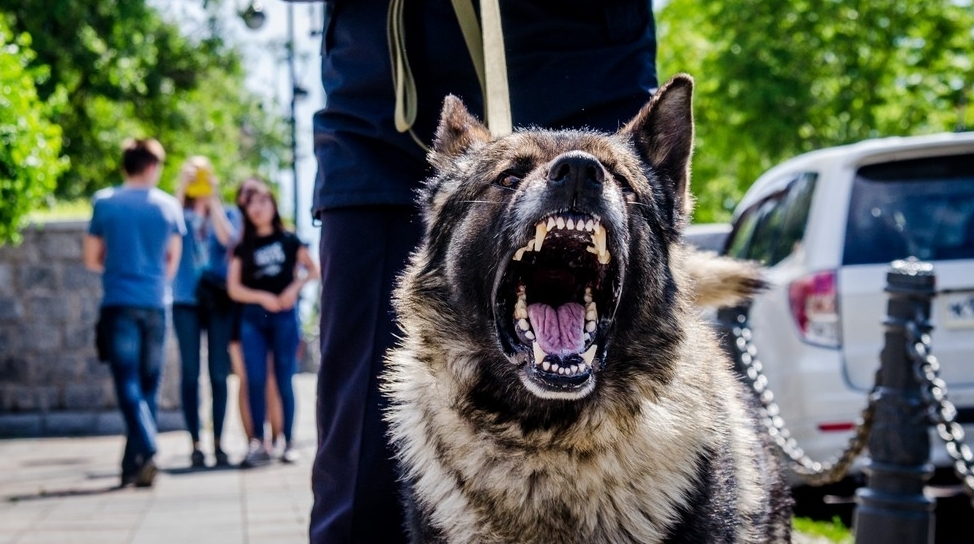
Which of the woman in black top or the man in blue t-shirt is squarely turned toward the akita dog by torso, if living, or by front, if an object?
the woman in black top

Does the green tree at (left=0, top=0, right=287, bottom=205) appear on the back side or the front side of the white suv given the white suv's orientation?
on the front side

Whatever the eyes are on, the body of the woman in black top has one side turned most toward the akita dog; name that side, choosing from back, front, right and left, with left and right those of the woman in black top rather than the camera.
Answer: front

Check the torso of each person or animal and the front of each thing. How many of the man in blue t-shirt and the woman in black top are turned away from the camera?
1

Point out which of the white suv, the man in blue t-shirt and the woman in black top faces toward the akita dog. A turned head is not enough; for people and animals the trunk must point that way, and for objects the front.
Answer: the woman in black top

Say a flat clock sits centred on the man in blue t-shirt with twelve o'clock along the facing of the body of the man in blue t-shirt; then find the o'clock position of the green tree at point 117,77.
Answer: The green tree is roughly at 12 o'clock from the man in blue t-shirt.

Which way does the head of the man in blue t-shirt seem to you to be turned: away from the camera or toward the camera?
away from the camera

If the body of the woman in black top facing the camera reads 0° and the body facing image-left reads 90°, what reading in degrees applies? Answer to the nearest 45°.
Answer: approximately 0°

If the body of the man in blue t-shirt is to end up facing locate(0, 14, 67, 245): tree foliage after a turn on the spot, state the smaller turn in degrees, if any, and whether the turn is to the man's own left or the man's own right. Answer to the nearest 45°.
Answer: approximately 45° to the man's own left

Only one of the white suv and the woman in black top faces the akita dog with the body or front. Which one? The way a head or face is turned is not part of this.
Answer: the woman in black top

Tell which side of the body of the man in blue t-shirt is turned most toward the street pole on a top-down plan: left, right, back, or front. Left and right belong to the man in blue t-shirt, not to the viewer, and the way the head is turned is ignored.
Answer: front

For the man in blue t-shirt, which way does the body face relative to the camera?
away from the camera

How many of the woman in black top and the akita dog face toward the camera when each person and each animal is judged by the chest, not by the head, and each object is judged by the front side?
2

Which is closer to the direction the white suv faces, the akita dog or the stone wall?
the stone wall

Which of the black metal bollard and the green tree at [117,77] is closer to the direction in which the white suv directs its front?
the green tree

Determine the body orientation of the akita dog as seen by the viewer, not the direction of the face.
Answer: toward the camera

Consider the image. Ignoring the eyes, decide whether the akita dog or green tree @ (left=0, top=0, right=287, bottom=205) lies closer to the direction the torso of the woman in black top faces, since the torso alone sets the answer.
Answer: the akita dog

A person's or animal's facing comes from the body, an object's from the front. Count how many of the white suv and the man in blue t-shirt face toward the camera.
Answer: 0
